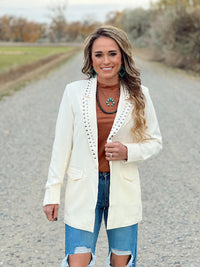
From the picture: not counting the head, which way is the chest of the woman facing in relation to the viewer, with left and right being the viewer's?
facing the viewer

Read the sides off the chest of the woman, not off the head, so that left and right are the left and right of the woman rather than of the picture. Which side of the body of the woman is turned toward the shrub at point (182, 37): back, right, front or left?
back
